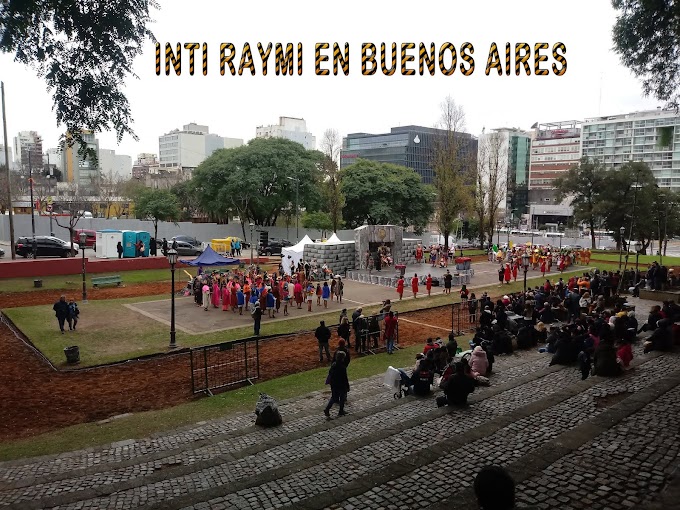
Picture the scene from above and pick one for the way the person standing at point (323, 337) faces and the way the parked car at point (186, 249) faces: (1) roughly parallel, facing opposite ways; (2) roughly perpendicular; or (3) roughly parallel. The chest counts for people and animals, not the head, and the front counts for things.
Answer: roughly perpendicular

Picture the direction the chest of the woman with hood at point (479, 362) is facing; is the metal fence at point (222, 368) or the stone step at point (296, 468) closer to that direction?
the metal fence

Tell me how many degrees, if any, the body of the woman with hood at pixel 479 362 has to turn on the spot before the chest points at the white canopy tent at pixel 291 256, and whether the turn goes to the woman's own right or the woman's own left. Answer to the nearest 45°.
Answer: approximately 45° to the woman's own left

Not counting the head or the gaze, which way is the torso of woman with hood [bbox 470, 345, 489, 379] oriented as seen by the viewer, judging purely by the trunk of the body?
away from the camera

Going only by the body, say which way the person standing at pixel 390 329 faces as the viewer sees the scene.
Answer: away from the camera

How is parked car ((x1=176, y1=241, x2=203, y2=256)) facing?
to the viewer's right

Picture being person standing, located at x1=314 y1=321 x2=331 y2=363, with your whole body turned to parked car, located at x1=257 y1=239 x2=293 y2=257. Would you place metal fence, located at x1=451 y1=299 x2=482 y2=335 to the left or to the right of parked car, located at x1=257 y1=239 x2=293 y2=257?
right

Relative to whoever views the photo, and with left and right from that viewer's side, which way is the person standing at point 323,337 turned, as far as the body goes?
facing away from the viewer

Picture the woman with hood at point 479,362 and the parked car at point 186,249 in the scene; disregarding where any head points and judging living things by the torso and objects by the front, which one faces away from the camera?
the woman with hood

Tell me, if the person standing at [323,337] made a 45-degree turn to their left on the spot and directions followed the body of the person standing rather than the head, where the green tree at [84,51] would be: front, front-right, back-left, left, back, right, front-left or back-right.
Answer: left

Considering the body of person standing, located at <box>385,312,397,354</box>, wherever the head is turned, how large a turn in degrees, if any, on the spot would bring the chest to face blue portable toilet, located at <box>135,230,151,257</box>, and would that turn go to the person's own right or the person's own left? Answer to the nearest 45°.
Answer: approximately 45° to the person's own left
